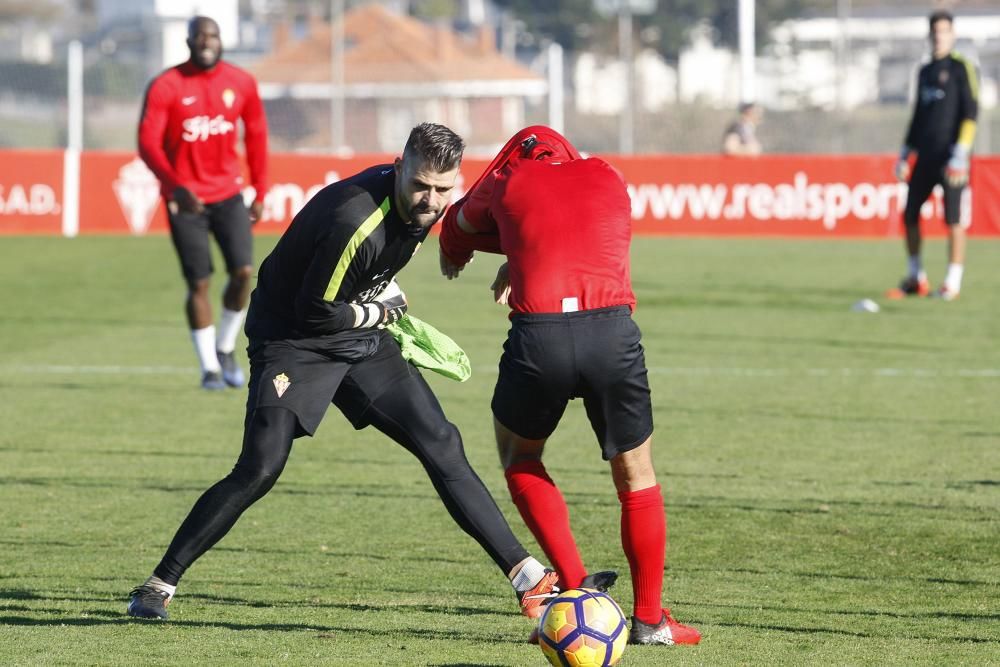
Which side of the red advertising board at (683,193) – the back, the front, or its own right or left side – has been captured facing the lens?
front

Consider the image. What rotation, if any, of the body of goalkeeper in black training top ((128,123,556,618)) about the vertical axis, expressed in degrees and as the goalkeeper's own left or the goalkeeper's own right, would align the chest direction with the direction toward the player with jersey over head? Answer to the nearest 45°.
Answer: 0° — they already face them

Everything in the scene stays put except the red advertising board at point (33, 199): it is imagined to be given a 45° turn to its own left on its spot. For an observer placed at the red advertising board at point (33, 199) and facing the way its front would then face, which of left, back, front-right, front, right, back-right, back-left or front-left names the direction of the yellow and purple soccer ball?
front-right

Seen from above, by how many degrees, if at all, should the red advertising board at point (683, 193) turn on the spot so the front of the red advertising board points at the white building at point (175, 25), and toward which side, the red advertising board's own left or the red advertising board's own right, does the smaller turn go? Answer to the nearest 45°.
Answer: approximately 135° to the red advertising board's own right

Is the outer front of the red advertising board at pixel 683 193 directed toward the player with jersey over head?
yes

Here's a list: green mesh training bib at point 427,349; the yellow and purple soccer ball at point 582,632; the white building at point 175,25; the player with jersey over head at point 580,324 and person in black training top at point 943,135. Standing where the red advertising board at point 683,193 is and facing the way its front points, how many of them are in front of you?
4

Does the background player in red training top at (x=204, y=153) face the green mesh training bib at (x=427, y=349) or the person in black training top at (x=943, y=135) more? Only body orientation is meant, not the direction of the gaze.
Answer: the green mesh training bib

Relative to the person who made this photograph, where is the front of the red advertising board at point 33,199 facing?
facing the viewer

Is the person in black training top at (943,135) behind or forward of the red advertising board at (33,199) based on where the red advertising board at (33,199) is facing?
forward

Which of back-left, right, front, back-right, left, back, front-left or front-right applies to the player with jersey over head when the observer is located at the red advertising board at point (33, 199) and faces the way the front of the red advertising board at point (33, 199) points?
front

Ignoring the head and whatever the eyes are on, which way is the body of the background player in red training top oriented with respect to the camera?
toward the camera

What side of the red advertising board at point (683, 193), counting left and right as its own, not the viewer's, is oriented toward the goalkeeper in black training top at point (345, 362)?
front
